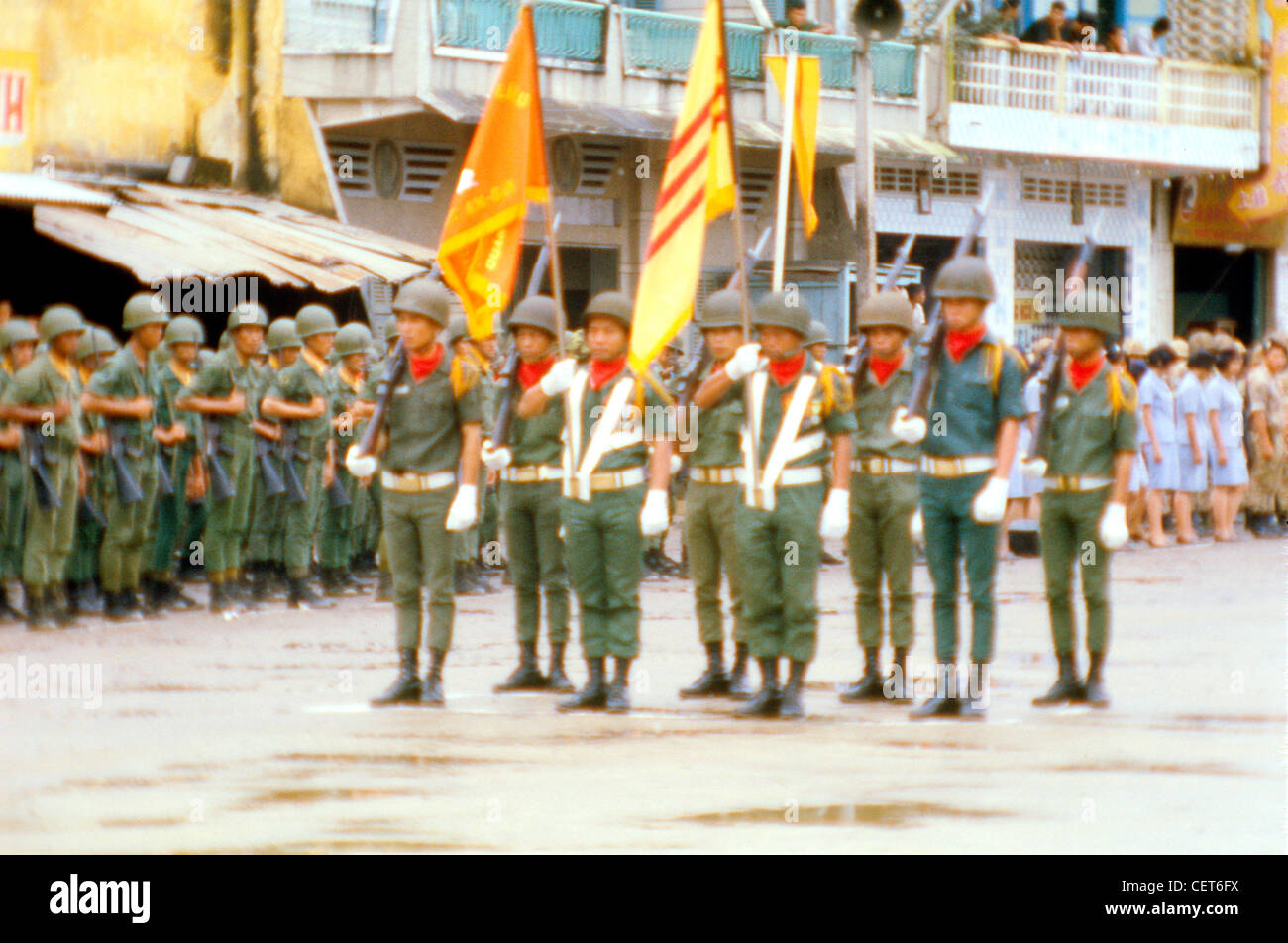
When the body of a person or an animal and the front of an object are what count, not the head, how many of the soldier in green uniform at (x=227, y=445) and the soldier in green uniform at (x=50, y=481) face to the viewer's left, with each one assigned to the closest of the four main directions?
0

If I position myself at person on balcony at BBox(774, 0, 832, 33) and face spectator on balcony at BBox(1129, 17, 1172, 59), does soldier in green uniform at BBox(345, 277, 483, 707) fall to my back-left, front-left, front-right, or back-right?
back-right

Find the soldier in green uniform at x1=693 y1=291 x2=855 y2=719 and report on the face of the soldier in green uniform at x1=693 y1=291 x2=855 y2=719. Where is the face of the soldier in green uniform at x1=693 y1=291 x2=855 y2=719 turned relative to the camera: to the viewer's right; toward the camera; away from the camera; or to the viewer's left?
toward the camera

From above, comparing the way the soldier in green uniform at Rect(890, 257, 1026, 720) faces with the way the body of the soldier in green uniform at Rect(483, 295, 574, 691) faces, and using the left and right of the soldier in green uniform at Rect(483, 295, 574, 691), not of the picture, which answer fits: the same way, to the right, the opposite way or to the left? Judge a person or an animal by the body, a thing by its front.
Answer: the same way

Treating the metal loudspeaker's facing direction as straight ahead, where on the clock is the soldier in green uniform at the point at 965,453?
The soldier in green uniform is roughly at 12 o'clock from the metal loudspeaker.

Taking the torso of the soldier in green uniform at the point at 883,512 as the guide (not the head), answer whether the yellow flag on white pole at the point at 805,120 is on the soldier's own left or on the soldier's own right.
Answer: on the soldier's own right

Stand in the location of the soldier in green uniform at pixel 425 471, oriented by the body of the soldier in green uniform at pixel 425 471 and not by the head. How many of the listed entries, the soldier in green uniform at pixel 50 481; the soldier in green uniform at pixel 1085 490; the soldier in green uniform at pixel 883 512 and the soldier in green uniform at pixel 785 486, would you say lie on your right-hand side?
1

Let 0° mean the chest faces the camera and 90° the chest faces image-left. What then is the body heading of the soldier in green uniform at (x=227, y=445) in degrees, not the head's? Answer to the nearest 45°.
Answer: approximately 315°

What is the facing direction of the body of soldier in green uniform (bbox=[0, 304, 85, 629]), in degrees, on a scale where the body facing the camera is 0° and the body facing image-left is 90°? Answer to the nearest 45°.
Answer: approximately 315°

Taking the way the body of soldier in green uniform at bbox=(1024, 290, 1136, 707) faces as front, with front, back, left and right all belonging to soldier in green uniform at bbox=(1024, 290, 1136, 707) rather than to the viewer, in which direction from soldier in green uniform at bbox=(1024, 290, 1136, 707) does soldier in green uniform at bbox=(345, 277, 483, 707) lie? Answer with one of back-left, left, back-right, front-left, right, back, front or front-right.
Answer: front-right

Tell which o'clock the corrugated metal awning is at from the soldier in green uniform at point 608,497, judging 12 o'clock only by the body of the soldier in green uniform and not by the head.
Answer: The corrugated metal awning is roughly at 4 o'clock from the soldier in green uniform.

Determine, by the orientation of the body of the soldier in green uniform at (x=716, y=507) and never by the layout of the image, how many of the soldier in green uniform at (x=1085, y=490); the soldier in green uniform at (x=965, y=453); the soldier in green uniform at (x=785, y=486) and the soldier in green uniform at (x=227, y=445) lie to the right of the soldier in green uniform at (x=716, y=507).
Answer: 1

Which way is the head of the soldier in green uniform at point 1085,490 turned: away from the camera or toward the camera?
toward the camera

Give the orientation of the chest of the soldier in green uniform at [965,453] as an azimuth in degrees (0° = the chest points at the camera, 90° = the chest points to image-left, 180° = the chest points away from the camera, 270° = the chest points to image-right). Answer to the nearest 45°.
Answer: approximately 45°

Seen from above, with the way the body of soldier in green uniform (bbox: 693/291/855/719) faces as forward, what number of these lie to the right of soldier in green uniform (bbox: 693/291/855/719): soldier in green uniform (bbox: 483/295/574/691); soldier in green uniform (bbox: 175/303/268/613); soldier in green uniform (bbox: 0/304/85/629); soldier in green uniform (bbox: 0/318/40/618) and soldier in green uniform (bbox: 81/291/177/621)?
5

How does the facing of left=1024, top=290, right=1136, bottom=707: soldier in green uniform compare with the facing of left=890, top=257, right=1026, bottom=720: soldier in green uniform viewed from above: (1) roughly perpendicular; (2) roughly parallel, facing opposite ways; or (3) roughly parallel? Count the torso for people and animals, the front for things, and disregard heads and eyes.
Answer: roughly parallel

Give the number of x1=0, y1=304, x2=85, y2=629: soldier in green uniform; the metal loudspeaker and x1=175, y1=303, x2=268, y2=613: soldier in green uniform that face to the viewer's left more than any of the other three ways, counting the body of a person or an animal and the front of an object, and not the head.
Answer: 0

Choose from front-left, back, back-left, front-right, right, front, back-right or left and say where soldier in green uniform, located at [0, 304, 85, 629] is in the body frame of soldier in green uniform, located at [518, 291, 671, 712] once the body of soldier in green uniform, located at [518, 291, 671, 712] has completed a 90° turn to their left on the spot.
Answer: back

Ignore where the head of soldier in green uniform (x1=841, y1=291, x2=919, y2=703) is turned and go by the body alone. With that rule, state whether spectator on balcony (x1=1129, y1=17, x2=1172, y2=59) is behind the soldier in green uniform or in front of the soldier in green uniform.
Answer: behind

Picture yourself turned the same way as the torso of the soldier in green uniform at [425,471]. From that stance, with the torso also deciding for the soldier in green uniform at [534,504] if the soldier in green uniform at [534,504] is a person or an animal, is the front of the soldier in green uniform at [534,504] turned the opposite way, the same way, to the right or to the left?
the same way

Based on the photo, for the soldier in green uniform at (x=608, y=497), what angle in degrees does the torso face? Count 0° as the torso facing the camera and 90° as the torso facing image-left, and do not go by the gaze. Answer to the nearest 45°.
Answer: approximately 45°
